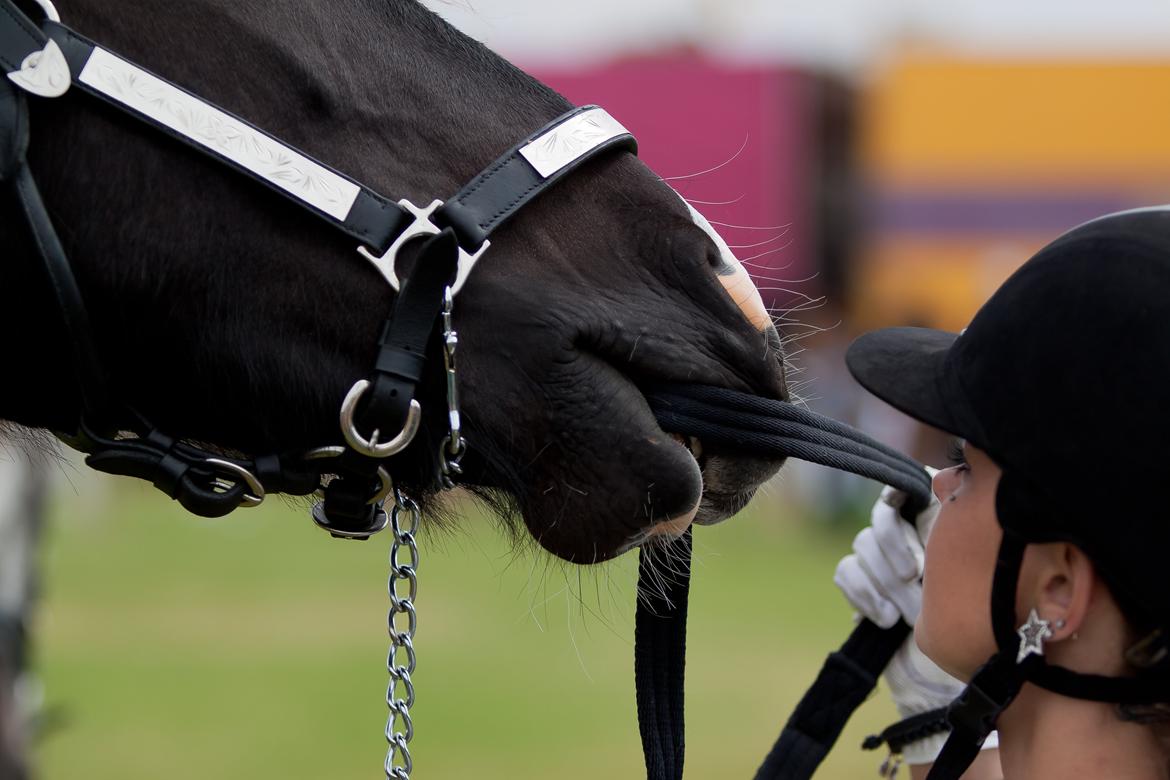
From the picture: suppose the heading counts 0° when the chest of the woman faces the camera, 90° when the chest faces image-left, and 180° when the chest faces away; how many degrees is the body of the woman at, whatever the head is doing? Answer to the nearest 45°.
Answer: approximately 135°

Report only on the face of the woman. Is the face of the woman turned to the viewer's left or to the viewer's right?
to the viewer's left
